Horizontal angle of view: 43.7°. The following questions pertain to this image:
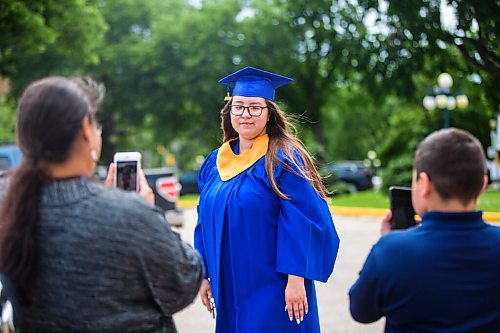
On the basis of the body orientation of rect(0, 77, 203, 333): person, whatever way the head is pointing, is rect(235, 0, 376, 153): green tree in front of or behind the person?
in front

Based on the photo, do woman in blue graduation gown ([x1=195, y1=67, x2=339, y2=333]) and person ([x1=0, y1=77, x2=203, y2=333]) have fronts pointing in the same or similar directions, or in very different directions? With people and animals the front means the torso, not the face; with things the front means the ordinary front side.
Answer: very different directions

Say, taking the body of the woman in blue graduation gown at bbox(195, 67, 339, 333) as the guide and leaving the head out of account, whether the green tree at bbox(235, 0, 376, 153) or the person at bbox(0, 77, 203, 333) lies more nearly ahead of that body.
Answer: the person

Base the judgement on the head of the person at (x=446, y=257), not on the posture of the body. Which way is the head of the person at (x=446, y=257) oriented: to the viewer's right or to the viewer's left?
to the viewer's left

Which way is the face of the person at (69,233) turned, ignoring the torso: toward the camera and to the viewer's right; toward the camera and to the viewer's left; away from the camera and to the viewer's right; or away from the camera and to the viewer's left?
away from the camera and to the viewer's right

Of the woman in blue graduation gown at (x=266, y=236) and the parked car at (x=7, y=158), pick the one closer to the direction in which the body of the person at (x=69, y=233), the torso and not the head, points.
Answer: the woman in blue graduation gown

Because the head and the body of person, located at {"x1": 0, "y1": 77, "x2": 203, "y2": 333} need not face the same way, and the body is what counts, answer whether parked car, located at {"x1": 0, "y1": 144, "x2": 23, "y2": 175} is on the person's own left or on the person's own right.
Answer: on the person's own left

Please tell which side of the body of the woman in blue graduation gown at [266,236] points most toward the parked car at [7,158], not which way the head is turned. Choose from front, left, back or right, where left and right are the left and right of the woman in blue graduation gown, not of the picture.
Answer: right

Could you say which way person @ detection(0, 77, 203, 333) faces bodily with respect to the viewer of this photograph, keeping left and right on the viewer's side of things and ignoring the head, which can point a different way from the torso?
facing away from the viewer and to the right of the viewer

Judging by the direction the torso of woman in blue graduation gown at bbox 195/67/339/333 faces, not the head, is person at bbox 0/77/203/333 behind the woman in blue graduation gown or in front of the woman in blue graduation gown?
in front

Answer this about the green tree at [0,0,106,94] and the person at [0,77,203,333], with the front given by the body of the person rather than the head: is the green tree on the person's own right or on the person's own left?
on the person's own left

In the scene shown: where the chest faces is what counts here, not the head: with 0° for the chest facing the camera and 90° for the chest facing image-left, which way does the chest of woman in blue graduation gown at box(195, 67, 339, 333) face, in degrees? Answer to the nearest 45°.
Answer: approximately 45°
